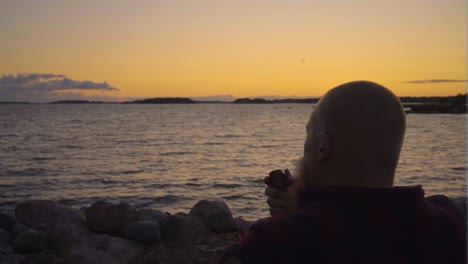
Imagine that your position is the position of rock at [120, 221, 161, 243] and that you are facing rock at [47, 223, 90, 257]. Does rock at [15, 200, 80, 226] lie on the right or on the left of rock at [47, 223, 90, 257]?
right

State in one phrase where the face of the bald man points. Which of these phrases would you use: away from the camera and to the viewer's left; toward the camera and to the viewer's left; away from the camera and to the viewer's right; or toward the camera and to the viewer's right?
away from the camera and to the viewer's left

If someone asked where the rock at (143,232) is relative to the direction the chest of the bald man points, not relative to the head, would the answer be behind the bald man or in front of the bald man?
in front

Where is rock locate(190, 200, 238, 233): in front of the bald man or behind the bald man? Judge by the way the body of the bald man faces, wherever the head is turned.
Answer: in front

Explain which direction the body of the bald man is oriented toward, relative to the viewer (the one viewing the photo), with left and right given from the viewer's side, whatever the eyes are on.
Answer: facing away from the viewer and to the left of the viewer
